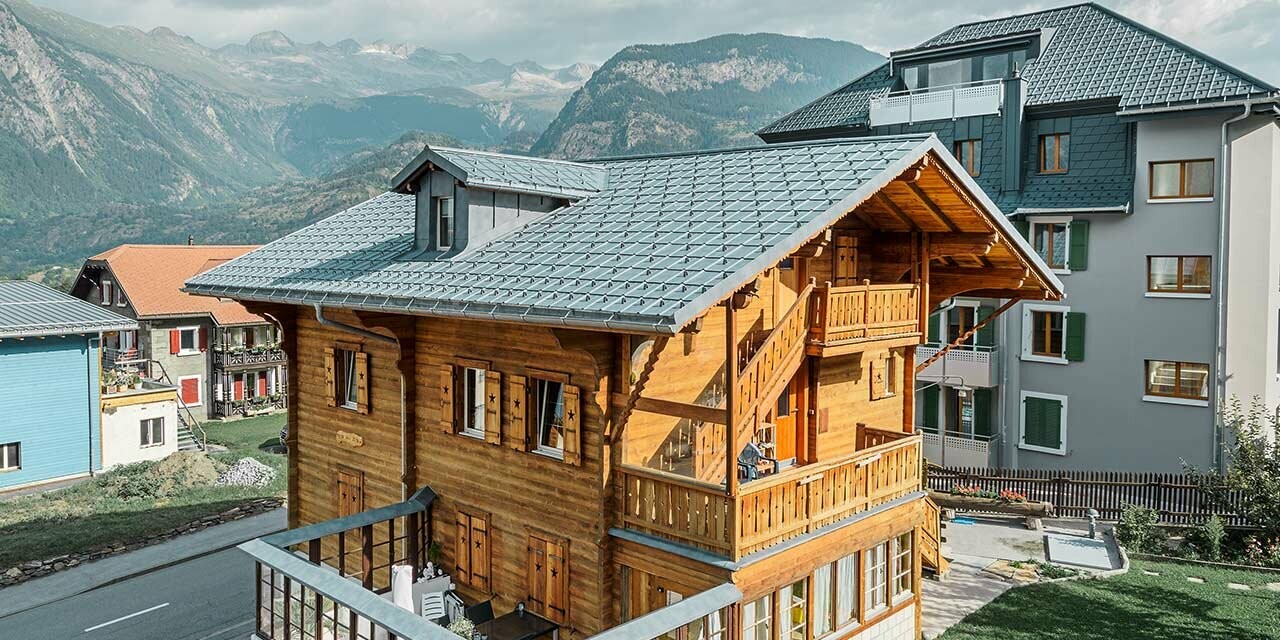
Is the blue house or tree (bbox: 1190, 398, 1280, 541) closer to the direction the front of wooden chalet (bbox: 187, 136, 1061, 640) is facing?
the tree

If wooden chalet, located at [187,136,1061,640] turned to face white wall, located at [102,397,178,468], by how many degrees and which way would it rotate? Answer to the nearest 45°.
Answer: approximately 180°

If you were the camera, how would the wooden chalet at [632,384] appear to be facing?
facing the viewer and to the right of the viewer

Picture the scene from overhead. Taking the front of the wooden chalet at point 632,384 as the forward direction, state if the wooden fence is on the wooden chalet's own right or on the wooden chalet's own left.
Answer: on the wooden chalet's own left

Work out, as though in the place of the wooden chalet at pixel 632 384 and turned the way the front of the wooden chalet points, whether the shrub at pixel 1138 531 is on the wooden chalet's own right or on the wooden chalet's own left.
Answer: on the wooden chalet's own left

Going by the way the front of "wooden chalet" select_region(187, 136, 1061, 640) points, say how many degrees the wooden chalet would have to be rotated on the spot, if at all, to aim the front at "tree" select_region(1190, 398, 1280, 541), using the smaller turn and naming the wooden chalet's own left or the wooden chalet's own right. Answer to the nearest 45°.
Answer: approximately 90° to the wooden chalet's own left

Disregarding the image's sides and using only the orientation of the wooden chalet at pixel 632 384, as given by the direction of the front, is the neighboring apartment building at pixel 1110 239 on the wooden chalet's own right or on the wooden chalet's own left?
on the wooden chalet's own left
